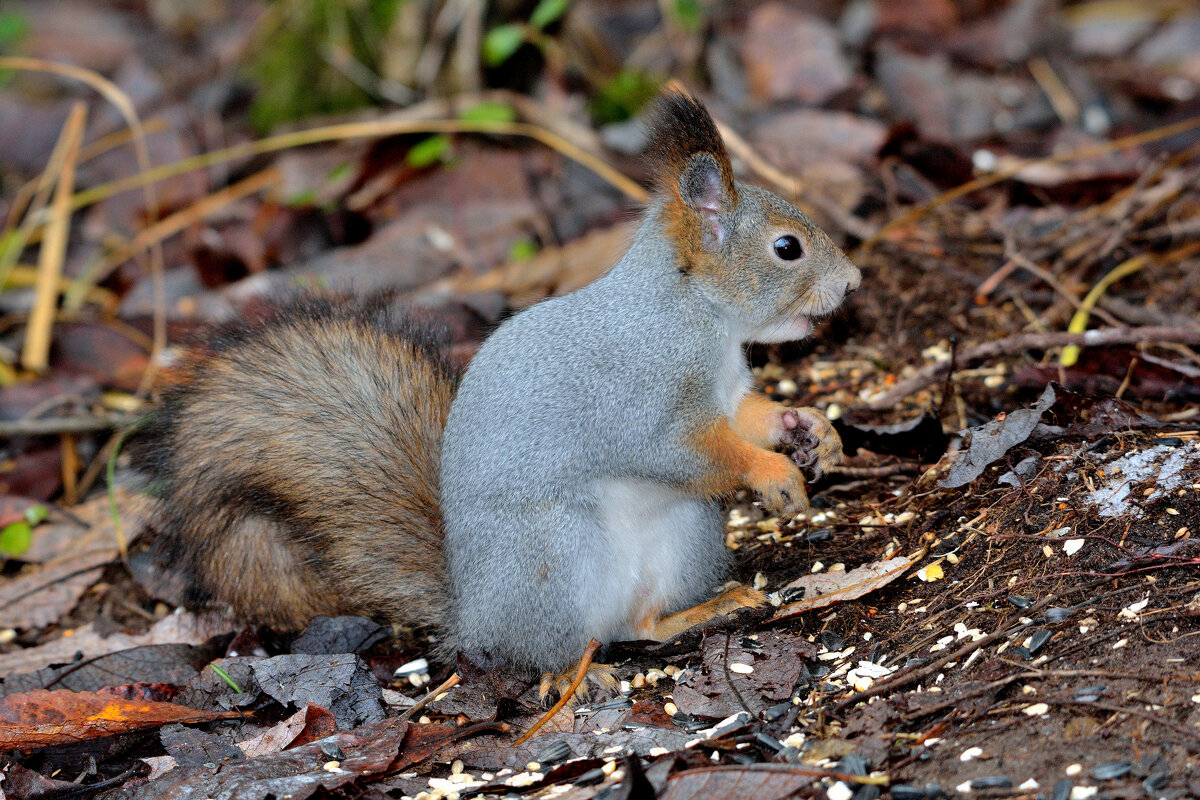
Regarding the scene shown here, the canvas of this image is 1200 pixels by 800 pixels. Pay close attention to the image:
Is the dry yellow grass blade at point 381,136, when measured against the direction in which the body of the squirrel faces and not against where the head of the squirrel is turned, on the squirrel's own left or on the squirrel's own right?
on the squirrel's own left

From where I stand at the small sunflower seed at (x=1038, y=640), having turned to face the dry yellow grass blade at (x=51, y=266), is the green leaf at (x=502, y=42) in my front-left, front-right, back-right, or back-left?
front-right

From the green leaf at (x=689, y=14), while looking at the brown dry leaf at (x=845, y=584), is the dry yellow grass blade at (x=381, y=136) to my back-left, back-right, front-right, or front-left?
front-right

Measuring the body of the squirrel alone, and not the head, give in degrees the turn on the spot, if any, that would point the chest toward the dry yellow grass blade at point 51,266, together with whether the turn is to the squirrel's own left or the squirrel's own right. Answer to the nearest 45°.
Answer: approximately 135° to the squirrel's own left

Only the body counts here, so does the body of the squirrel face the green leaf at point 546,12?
no

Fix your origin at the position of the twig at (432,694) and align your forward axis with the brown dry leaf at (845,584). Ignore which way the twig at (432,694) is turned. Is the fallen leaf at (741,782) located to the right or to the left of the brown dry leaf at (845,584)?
right

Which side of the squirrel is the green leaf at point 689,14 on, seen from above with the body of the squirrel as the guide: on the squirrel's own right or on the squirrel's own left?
on the squirrel's own left

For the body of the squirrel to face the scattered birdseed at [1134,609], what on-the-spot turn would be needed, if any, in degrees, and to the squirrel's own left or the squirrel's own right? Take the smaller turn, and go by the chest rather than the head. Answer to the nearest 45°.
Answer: approximately 45° to the squirrel's own right

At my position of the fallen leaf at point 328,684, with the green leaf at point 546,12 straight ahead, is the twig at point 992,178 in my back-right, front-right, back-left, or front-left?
front-right

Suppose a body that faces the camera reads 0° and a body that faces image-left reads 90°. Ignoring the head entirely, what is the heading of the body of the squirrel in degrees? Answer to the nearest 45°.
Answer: approximately 270°

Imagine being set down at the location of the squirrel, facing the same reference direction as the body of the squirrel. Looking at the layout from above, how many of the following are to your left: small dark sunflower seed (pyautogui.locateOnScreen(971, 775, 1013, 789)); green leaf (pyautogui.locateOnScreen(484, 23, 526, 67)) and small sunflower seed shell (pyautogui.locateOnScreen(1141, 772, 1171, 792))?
1

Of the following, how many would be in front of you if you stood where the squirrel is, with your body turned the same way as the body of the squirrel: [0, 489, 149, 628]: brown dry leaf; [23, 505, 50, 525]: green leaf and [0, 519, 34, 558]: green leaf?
0

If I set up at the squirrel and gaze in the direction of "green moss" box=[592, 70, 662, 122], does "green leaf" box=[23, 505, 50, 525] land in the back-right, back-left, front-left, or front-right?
front-left

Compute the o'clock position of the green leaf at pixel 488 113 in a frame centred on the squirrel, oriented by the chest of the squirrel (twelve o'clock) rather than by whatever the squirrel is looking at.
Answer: The green leaf is roughly at 9 o'clock from the squirrel.
